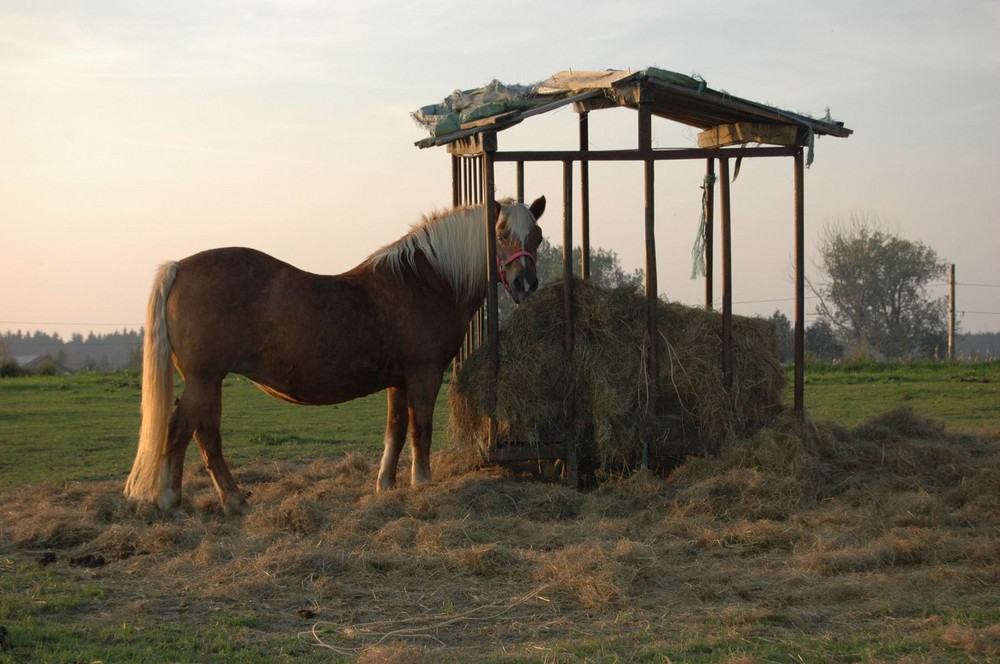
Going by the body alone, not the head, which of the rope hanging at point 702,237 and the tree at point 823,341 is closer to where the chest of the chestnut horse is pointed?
the rope hanging

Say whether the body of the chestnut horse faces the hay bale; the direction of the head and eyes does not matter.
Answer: yes

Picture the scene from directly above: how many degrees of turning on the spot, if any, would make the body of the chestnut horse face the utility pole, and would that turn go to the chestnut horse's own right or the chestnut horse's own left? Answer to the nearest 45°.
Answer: approximately 45° to the chestnut horse's own left

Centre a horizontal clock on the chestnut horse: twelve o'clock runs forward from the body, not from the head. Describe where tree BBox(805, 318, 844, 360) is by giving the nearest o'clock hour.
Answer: The tree is roughly at 10 o'clock from the chestnut horse.

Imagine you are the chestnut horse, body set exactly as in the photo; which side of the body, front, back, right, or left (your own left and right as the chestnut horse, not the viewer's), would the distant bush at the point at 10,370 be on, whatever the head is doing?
left

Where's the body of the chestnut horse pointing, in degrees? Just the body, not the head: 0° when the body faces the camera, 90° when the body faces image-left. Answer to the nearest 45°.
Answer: approximately 270°

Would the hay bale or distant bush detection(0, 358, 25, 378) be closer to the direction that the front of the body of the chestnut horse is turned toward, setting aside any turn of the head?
the hay bale
